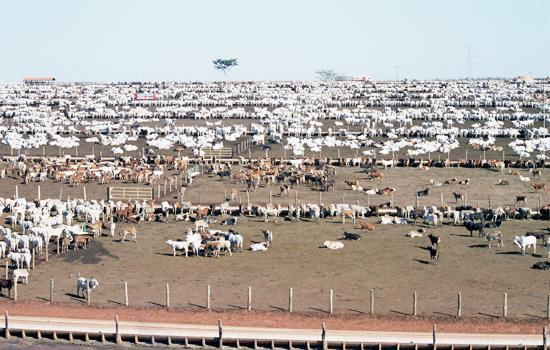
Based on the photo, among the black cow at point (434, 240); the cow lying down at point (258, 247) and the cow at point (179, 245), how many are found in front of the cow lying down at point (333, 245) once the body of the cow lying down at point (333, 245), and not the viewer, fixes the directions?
2

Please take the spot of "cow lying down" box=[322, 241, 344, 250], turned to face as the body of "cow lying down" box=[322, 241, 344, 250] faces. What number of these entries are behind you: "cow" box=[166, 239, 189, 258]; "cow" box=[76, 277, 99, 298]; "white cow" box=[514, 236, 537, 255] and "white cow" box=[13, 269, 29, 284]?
1

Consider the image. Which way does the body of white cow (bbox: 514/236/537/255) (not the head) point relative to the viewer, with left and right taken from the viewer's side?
facing to the left of the viewer

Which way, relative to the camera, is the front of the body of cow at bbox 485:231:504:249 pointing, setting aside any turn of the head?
to the viewer's left

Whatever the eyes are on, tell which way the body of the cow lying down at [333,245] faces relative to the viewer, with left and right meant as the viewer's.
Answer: facing to the left of the viewer

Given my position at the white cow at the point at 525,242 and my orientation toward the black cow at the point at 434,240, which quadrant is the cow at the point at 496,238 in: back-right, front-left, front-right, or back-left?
front-right

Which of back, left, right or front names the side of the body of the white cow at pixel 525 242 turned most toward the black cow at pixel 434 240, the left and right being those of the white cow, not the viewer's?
front

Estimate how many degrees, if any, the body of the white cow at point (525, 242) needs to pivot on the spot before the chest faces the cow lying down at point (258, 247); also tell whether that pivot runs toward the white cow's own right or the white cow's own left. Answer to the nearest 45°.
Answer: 0° — it already faces it
